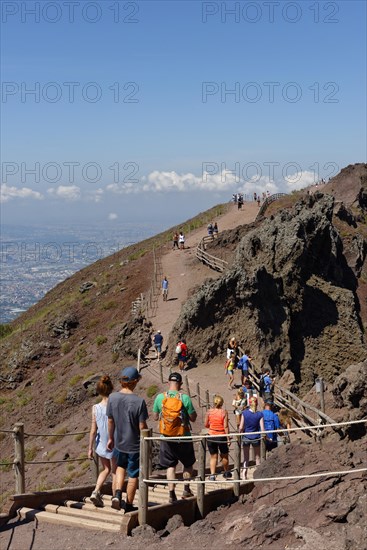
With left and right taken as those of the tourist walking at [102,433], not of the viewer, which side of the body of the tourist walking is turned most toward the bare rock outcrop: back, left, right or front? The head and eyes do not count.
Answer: front

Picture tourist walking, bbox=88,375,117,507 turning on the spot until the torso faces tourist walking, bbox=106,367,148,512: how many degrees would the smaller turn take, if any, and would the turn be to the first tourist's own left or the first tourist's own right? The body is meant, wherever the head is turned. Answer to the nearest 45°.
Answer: approximately 90° to the first tourist's own right

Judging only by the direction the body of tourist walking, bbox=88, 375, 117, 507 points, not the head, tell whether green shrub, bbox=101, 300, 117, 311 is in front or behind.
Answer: in front

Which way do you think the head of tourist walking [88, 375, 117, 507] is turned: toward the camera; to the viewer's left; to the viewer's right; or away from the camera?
away from the camera

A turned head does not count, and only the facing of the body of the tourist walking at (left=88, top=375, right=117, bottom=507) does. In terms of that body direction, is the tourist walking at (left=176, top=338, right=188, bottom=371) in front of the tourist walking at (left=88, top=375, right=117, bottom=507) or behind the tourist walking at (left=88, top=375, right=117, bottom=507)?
in front

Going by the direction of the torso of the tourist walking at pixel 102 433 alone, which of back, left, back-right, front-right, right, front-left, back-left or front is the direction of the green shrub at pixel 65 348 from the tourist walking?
front-left

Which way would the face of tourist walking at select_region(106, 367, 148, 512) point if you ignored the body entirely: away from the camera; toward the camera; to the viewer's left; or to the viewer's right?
away from the camera

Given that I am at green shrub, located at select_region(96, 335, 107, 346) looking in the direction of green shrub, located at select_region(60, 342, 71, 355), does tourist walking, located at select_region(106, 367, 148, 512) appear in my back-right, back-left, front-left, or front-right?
back-left

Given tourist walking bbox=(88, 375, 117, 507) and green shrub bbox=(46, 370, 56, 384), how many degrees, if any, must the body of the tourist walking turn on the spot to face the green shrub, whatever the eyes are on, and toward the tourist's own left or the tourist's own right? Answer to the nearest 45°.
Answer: approximately 45° to the tourist's own left

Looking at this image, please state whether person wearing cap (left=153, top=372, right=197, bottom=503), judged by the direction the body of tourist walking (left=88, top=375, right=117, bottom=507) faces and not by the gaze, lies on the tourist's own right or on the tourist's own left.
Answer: on the tourist's own right

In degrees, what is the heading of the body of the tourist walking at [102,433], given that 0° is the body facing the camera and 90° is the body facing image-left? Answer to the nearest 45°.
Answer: approximately 225°
